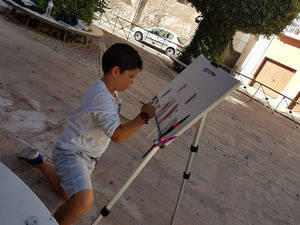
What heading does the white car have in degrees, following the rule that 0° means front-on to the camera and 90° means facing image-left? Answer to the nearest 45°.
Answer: approximately 90°

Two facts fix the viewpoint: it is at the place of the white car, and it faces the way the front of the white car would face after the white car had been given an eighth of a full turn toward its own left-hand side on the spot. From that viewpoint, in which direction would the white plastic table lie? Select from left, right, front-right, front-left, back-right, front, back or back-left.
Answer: front-left

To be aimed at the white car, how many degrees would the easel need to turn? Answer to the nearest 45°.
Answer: approximately 135° to its right

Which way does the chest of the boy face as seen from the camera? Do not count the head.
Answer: to the viewer's right

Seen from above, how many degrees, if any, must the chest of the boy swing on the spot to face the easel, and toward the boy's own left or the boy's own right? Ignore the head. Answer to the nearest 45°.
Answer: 0° — they already face it

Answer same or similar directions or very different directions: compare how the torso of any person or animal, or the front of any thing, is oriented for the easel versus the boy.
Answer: very different directions

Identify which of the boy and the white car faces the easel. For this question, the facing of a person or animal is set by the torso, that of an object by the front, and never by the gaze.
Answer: the boy

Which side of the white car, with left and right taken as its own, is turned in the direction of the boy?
left

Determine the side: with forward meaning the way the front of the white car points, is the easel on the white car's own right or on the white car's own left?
on the white car's own left

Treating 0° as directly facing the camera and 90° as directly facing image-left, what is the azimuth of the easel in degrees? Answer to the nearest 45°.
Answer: approximately 45°

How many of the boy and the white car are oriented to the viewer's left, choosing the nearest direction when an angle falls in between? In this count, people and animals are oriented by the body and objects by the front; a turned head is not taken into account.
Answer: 1

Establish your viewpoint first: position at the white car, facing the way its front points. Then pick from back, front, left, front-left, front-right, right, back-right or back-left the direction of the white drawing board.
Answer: left
